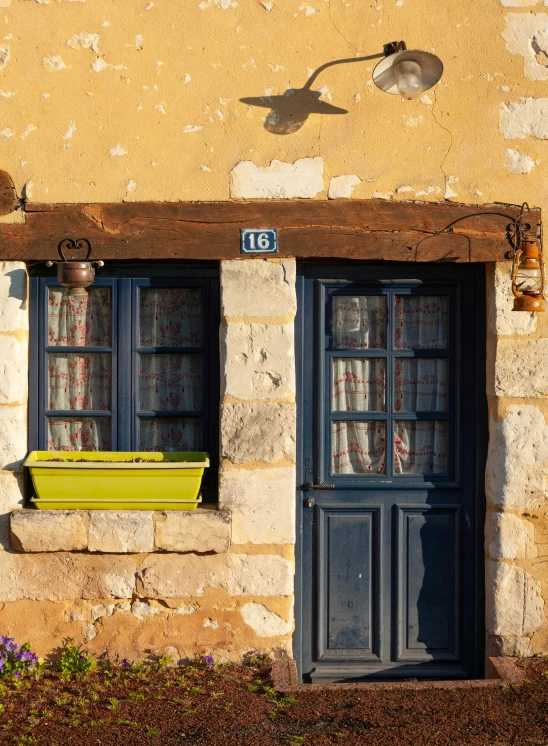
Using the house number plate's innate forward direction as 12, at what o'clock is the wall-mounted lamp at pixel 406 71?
The wall-mounted lamp is roughly at 10 o'clock from the house number plate.

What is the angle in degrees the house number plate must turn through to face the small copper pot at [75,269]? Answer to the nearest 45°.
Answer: approximately 90° to its right

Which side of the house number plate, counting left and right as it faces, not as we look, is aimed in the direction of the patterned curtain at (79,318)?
right

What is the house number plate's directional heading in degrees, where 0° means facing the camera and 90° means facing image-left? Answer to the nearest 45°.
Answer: approximately 0°
